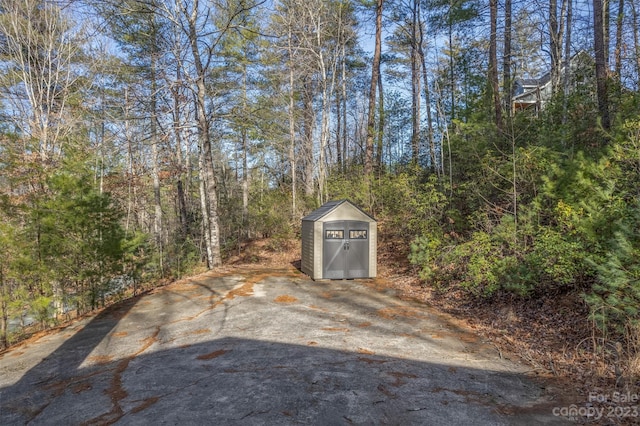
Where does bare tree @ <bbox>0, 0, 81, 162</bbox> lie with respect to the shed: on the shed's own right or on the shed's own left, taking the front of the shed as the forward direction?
on the shed's own right

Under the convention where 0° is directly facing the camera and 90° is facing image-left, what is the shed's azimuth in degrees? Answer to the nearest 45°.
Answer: approximately 0°
